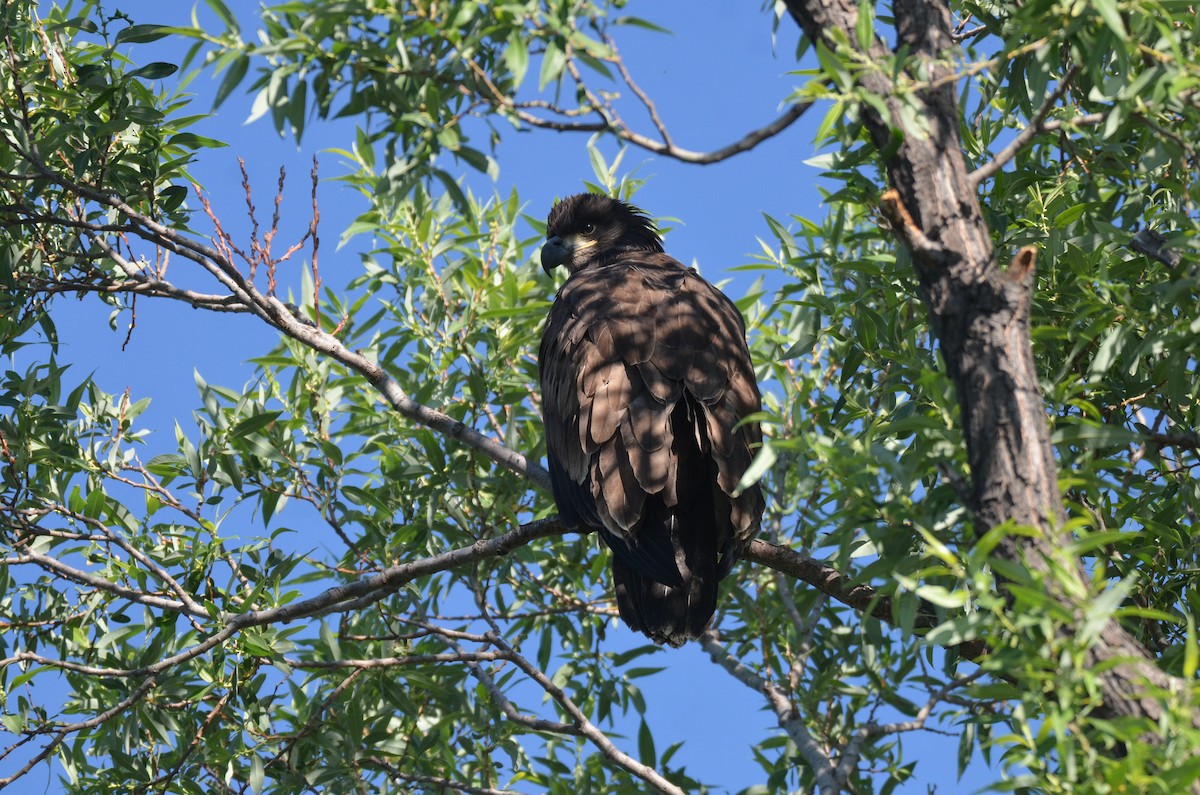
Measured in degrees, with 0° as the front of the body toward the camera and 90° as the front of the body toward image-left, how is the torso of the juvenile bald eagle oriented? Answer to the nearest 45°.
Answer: approximately 135°

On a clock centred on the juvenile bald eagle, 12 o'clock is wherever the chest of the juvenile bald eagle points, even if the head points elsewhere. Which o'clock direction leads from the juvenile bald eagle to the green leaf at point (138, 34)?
The green leaf is roughly at 9 o'clock from the juvenile bald eagle.

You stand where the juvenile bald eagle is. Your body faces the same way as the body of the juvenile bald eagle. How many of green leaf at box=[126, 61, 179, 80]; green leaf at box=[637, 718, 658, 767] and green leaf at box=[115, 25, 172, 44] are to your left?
2

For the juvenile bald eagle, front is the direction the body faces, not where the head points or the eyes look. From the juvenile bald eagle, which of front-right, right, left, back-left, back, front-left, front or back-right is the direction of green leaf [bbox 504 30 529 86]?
back-left
